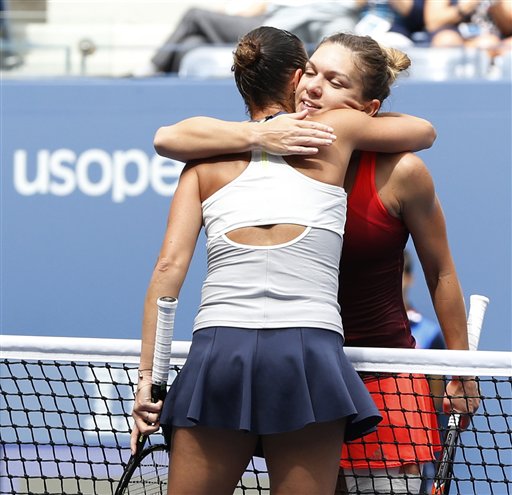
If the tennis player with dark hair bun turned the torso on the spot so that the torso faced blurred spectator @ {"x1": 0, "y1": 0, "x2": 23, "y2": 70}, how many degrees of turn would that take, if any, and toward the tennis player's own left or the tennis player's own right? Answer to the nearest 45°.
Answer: approximately 45° to the tennis player's own left

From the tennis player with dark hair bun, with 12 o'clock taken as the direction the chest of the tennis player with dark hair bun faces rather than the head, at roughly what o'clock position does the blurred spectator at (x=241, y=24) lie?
The blurred spectator is roughly at 12 o'clock from the tennis player with dark hair bun.

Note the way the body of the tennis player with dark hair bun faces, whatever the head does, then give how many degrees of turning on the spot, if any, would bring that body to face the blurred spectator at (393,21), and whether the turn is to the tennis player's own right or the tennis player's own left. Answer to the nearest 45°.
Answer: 0° — they already face them

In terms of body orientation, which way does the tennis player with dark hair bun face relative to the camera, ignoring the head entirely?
away from the camera
